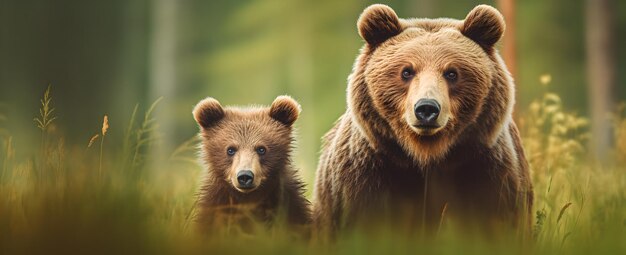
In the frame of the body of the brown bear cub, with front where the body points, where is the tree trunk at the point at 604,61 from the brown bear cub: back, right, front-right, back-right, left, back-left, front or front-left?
back-left

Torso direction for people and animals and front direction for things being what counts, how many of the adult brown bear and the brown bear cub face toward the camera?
2

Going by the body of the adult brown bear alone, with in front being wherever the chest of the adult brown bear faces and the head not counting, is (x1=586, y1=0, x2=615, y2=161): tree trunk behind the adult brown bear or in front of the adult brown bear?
behind

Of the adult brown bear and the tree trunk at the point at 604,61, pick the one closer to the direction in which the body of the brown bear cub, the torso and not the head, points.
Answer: the adult brown bear

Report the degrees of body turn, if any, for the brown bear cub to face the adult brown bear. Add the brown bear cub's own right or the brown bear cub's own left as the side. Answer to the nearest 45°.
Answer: approximately 45° to the brown bear cub's own left
